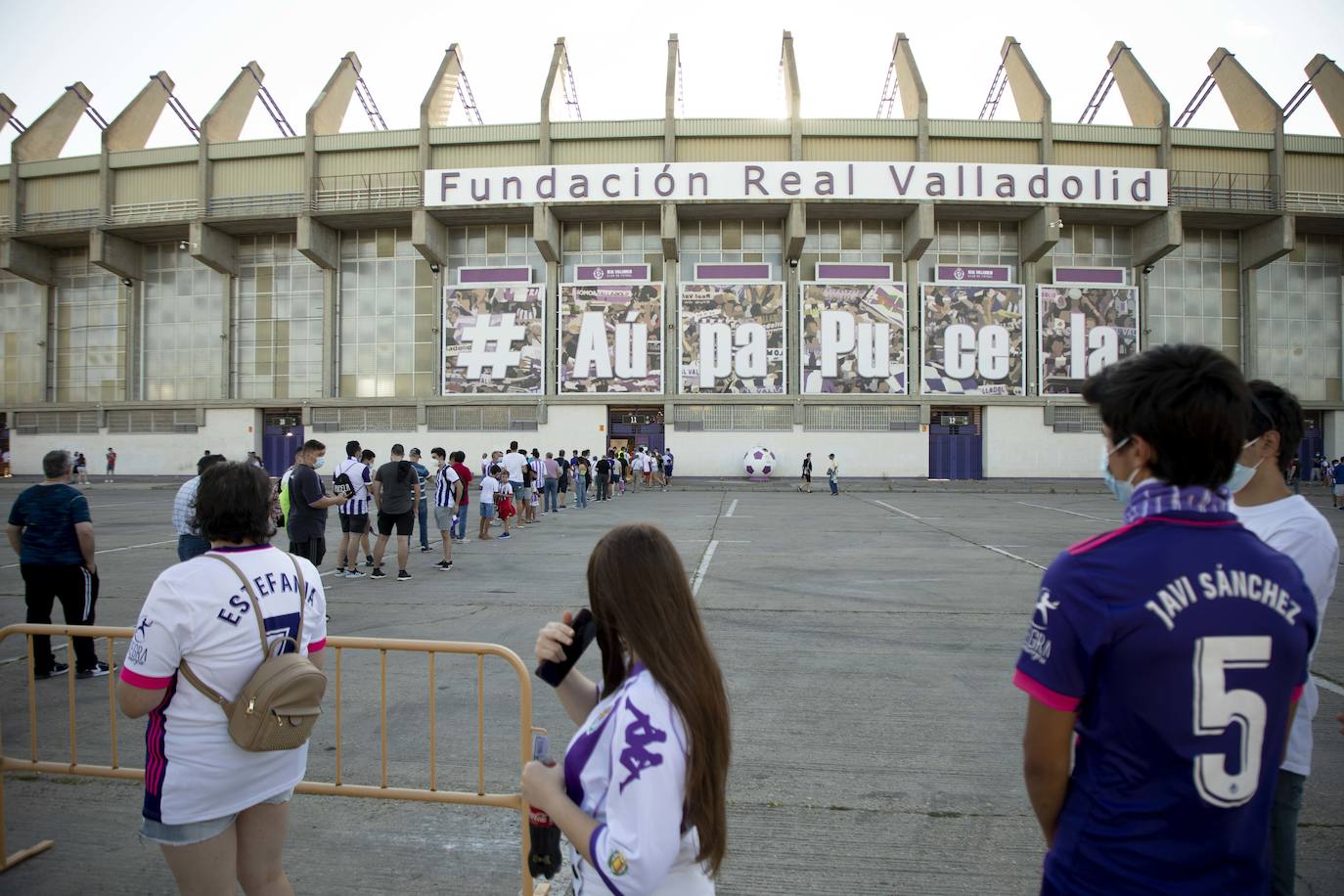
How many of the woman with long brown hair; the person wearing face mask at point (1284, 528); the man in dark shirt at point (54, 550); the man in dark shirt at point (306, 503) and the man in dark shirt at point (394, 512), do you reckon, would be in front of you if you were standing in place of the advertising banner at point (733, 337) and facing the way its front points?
5

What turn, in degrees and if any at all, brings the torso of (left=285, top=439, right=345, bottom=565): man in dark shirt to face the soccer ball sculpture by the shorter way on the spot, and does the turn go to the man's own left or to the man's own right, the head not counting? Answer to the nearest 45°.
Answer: approximately 45° to the man's own left

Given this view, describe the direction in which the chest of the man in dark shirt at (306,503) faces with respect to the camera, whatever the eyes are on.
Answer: to the viewer's right

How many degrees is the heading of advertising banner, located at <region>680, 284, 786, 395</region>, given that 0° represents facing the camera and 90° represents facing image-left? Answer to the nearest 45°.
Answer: approximately 0°

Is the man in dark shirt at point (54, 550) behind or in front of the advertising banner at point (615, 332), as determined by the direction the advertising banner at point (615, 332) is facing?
in front

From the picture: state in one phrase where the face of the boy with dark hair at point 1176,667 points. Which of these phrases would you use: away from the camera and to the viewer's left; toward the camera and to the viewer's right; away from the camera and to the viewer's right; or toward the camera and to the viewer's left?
away from the camera and to the viewer's left

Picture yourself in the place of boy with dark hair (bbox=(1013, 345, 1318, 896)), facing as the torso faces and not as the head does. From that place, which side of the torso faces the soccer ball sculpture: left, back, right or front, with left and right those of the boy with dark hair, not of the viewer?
front

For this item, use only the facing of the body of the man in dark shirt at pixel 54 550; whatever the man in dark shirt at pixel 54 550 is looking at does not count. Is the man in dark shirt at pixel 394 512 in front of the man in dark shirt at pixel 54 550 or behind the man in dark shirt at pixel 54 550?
in front

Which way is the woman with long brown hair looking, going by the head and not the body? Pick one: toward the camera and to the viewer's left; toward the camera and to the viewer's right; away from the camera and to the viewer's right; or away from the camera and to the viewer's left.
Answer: away from the camera and to the viewer's left

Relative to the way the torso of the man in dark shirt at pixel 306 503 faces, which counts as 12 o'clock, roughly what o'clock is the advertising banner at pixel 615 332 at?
The advertising banner is roughly at 10 o'clock from the man in dark shirt.

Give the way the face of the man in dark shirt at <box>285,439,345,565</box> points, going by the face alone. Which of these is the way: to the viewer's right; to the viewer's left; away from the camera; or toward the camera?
to the viewer's right

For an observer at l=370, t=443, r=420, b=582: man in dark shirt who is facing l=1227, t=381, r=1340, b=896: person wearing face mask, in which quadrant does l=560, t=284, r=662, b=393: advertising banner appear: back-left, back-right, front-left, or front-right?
back-left

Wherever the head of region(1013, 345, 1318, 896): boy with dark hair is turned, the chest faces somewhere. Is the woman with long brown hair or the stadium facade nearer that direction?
the stadium facade
